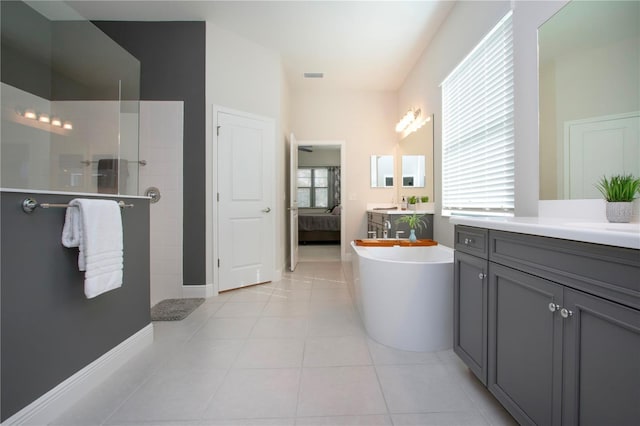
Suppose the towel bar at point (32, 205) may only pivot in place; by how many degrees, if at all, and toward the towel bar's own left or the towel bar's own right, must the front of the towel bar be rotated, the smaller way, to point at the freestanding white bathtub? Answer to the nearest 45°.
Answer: approximately 45° to the towel bar's own left

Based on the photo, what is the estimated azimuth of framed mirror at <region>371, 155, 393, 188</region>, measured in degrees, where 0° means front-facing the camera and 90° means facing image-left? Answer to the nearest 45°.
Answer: approximately 0°

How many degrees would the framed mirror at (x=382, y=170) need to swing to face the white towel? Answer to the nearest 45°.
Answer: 0° — it already faces it

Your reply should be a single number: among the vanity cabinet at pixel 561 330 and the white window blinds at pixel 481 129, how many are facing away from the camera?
0

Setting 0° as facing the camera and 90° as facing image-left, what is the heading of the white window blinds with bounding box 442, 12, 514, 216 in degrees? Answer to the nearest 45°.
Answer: approximately 45°

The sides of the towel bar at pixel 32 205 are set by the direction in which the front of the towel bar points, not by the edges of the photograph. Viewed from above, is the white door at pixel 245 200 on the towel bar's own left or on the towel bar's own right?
on the towel bar's own left

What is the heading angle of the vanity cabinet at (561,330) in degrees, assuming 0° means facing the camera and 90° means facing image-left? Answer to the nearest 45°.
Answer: approximately 45°

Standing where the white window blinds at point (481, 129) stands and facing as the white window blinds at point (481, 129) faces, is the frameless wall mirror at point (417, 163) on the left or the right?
on its right

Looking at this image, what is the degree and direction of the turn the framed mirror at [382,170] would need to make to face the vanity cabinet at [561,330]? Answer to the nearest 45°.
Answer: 0° — it already faces it

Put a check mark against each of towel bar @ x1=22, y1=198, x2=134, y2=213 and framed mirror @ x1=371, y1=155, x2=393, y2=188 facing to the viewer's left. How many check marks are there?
0

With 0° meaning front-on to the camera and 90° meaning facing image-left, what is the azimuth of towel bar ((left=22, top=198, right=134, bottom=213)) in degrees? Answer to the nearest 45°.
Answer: approximately 315°

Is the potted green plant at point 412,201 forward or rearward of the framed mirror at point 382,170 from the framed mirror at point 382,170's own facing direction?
forward

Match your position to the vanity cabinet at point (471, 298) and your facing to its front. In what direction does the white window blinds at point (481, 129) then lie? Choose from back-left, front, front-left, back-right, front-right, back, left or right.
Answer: back-right
